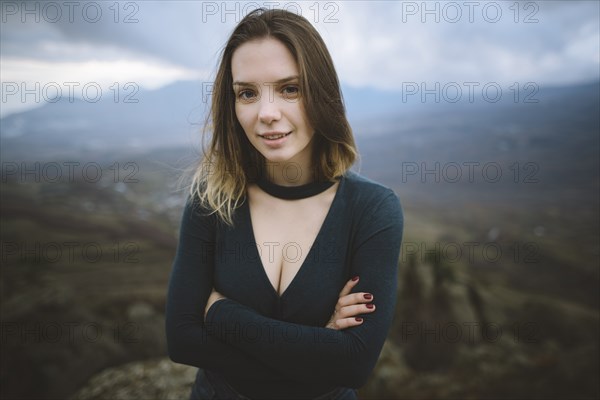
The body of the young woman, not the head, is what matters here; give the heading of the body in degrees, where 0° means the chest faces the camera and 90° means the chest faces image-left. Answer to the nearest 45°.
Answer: approximately 0°
